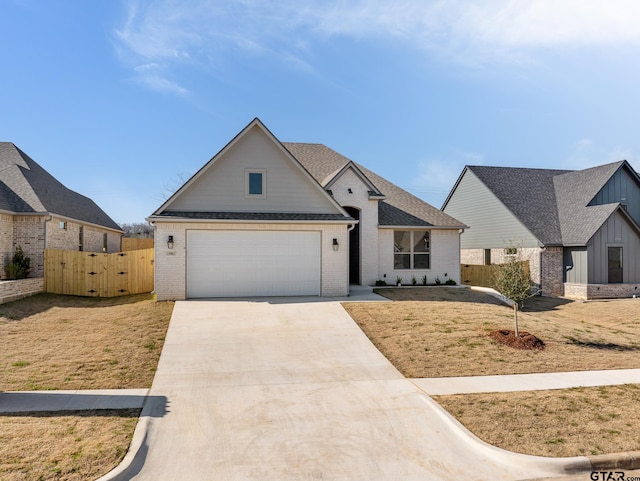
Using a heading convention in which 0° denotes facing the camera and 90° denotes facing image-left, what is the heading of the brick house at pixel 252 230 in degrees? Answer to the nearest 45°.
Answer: approximately 0°

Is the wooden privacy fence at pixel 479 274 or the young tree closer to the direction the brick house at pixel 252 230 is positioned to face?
the young tree

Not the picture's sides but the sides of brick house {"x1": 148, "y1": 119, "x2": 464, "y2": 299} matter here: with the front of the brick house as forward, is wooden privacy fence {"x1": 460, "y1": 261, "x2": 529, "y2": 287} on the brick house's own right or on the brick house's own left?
on the brick house's own left

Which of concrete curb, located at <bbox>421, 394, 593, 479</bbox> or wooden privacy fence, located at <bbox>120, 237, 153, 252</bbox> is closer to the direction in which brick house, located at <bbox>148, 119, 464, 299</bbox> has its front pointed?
the concrete curb

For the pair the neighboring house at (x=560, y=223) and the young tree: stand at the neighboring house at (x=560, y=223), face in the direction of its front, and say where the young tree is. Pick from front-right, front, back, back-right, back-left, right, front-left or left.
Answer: front-right

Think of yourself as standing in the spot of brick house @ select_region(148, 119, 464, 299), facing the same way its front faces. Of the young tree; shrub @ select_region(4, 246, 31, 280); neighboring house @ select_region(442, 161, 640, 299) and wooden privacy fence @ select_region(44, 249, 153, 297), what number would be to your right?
2

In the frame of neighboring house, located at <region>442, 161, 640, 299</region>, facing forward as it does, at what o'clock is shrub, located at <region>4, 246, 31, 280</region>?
The shrub is roughly at 3 o'clock from the neighboring house.

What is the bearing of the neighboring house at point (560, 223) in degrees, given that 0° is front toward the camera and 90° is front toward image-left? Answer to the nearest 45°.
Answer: approximately 315°

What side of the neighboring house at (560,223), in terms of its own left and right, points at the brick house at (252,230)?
right

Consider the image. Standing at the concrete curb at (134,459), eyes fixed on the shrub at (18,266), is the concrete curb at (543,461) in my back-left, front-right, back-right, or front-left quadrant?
back-right

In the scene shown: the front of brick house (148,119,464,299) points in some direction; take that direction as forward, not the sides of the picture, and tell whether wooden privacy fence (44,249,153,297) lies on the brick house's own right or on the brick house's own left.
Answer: on the brick house's own right

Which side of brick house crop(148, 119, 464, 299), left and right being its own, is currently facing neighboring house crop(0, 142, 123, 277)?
right

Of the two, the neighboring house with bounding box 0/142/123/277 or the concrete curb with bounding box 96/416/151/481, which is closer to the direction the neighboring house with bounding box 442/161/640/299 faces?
the concrete curb

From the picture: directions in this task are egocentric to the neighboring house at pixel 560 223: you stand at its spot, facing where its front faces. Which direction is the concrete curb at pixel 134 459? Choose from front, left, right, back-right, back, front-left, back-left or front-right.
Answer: front-right
